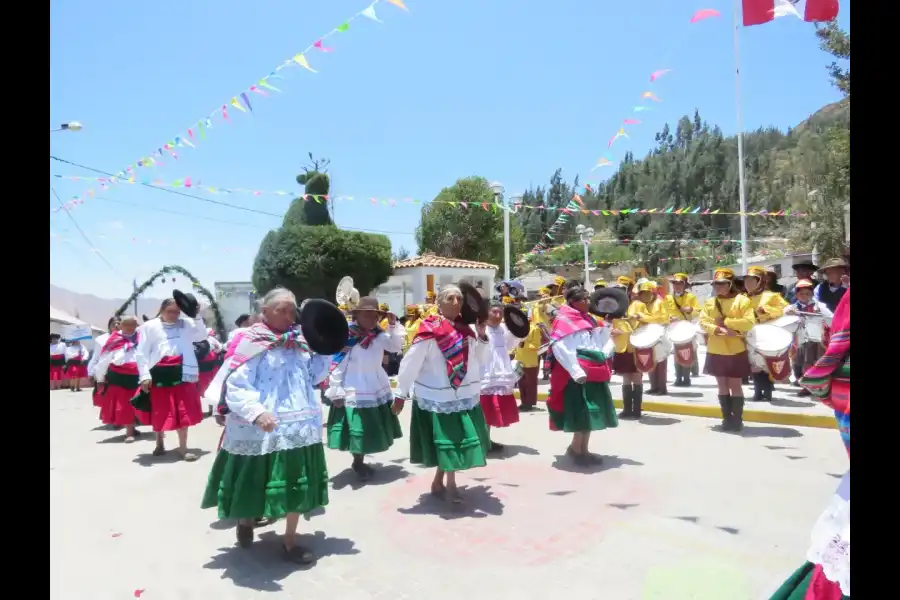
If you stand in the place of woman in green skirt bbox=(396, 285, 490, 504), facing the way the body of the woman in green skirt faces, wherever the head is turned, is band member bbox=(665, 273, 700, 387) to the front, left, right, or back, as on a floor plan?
left

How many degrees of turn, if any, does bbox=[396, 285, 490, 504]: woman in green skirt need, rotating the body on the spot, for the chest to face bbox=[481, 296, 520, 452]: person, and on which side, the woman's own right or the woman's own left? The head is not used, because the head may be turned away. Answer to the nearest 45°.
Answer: approximately 135° to the woman's own left

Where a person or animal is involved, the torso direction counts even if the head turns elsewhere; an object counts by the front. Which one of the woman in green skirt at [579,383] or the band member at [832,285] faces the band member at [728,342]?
the band member at [832,285]

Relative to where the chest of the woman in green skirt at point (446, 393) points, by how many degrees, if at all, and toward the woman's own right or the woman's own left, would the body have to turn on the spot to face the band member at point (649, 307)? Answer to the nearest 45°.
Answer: approximately 90° to the woman's own left

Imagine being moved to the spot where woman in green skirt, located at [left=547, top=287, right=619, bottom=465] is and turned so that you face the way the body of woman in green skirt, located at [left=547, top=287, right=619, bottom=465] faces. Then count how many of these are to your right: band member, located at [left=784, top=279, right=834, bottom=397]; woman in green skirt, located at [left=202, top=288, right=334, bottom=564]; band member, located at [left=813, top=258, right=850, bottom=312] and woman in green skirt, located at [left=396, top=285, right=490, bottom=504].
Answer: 2

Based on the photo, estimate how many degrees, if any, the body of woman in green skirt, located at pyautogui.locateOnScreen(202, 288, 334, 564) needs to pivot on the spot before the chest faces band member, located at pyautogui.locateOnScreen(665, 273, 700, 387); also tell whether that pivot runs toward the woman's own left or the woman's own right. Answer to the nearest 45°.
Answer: approximately 90° to the woman's own left

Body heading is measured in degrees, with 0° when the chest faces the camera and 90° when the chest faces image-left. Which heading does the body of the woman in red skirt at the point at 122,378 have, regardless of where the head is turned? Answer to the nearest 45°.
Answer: approximately 315°
